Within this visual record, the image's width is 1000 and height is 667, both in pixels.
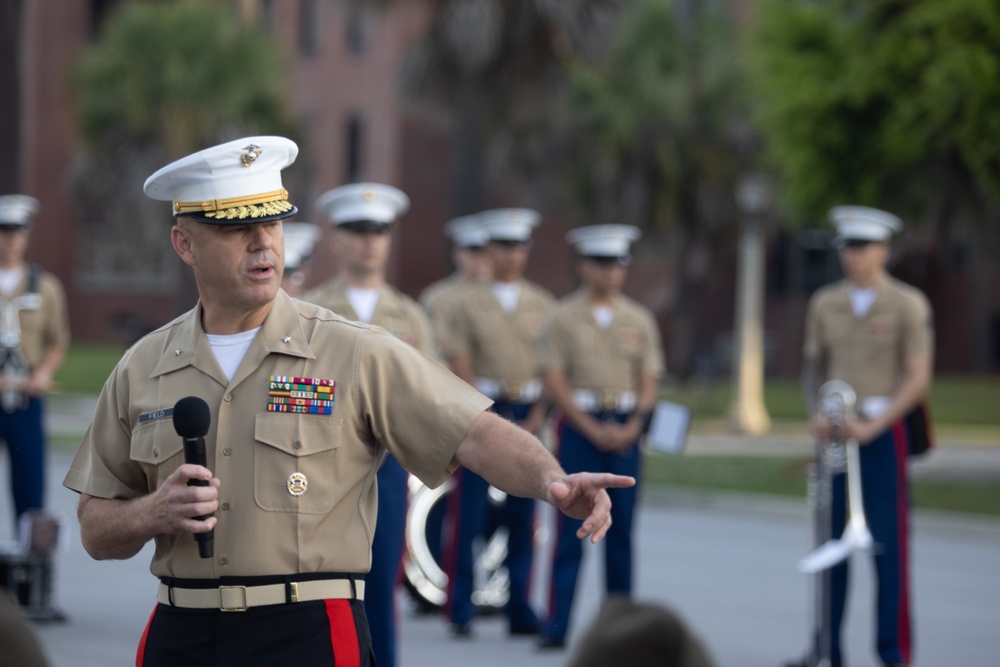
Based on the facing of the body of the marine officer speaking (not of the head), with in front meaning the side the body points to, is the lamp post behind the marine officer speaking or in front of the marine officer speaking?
behind

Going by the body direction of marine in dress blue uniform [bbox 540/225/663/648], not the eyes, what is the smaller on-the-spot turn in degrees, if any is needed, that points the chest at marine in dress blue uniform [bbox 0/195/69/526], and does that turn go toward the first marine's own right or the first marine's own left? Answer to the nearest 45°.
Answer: approximately 90° to the first marine's own right

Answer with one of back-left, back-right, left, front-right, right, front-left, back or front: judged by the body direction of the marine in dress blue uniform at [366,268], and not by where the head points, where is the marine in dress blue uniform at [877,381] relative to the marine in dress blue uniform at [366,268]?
left

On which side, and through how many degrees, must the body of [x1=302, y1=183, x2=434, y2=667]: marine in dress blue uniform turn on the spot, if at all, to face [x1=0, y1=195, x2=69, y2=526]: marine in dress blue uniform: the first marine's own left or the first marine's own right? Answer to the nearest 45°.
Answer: approximately 135° to the first marine's own right

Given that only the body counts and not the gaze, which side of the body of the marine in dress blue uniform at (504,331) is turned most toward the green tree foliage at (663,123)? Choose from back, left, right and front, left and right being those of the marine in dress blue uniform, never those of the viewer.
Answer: back
